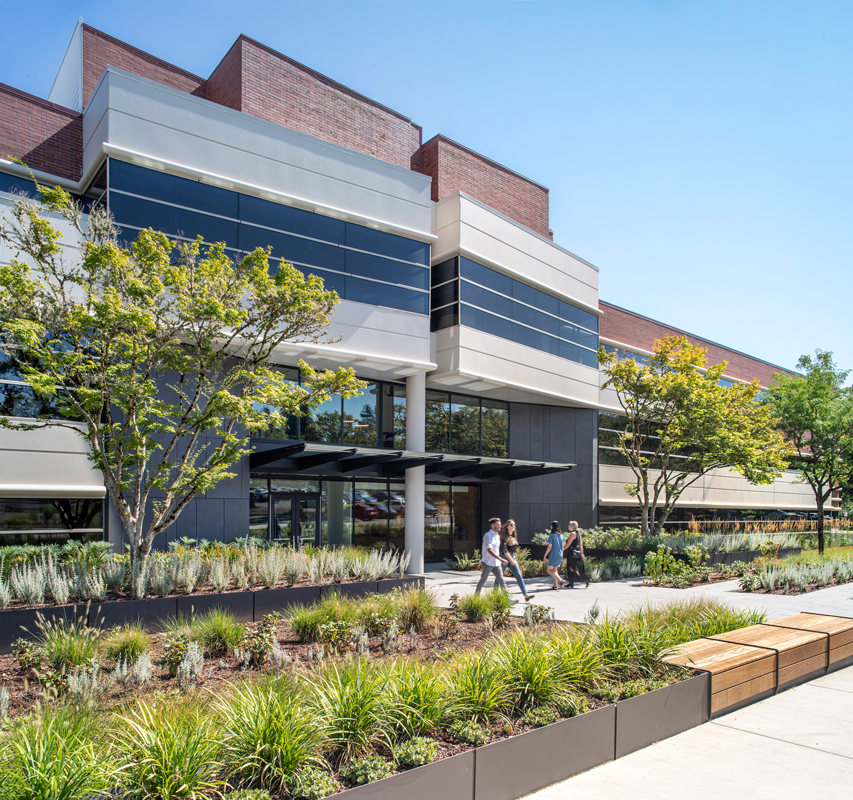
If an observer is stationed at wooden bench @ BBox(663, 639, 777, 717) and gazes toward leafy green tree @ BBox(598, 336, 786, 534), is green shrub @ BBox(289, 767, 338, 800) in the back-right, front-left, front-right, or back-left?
back-left

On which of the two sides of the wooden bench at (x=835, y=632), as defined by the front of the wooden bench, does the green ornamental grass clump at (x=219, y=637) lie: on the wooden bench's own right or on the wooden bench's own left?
on the wooden bench's own right

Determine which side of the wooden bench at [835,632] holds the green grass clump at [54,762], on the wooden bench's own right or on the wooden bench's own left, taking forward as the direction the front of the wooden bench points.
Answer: on the wooden bench's own right

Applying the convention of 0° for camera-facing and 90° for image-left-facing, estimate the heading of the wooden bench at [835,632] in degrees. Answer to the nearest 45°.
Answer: approximately 315°

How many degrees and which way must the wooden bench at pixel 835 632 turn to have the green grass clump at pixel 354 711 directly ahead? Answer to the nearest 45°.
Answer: approximately 90° to its right

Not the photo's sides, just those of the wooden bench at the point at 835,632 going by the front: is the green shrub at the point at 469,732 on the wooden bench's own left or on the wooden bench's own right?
on the wooden bench's own right

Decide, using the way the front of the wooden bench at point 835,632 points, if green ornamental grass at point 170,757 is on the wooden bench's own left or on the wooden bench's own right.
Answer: on the wooden bench's own right

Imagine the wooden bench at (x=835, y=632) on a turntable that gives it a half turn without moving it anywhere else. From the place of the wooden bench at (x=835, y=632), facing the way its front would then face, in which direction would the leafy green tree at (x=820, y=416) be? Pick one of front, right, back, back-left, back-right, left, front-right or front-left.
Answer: front-right
